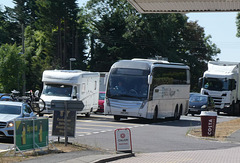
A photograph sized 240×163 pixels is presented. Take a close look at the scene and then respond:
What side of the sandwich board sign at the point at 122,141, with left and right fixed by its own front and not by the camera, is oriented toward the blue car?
back

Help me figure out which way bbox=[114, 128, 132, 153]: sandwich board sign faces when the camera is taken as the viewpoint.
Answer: facing the viewer

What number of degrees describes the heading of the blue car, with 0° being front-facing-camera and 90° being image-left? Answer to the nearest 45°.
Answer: approximately 45°

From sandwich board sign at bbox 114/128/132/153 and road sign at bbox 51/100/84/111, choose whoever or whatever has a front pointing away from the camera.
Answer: road sign at bbox 51/100/84/111

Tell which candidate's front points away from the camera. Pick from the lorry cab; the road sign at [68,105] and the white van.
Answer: the road sign

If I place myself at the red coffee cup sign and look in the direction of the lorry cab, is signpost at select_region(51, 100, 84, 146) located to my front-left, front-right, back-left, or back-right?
back-left

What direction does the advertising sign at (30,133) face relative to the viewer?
toward the camera

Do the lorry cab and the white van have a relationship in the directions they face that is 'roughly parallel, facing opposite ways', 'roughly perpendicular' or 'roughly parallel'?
roughly parallel

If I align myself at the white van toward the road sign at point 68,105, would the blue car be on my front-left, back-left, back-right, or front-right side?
back-left

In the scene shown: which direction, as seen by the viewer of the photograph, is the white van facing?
facing the viewer and to the left of the viewer

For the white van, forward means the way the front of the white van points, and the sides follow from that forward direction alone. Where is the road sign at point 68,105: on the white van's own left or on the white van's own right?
on the white van's own left

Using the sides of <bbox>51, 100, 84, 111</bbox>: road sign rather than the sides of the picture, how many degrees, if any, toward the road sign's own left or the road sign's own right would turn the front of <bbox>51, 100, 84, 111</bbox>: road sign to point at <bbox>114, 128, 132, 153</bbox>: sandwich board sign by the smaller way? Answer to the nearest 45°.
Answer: approximately 135° to the road sign's own right

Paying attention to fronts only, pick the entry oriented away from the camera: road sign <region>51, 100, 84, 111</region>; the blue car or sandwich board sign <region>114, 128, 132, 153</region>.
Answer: road sign <region>51, 100, 84, 111</region>
